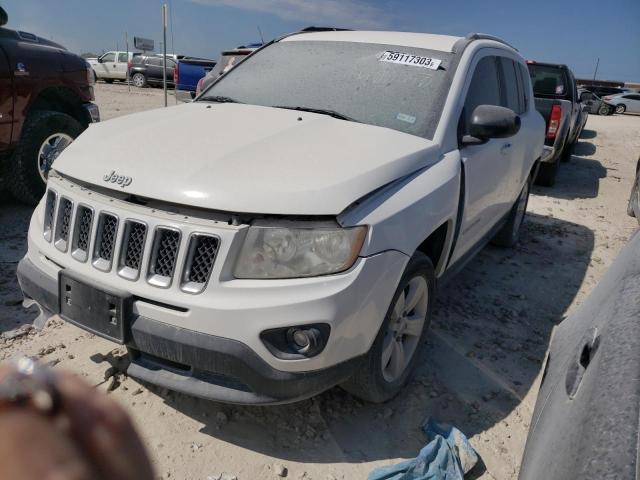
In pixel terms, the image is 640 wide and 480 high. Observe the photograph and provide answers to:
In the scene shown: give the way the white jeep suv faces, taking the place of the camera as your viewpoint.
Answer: facing the viewer and to the left of the viewer

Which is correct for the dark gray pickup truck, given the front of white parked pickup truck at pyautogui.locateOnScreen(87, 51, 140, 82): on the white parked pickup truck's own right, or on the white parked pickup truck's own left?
on the white parked pickup truck's own left

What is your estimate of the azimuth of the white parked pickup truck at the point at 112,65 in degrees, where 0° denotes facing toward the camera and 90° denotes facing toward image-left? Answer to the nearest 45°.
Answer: approximately 90°

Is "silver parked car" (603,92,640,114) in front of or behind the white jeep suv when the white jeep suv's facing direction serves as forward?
behind

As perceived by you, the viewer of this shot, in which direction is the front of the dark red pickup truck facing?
facing away from the viewer and to the right of the viewer

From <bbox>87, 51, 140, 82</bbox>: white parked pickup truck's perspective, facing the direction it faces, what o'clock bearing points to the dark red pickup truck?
The dark red pickup truck is roughly at 9 o'clock from the white parked pickup truck.

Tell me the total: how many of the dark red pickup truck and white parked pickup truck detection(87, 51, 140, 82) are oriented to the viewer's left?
1

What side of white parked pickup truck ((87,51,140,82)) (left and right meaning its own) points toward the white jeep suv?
left

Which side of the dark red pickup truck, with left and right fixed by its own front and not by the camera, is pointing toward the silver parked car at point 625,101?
front
